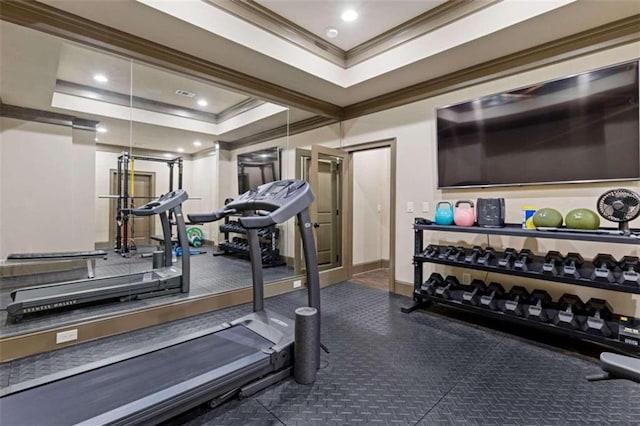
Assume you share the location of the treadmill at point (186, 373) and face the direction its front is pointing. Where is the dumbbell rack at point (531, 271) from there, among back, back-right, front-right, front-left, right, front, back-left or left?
front-right

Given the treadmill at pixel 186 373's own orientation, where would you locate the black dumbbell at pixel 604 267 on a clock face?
The black dumbbell is roughly at 2 o'clock from the treadmill.

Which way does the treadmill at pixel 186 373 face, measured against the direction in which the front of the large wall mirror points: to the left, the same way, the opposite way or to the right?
to the left

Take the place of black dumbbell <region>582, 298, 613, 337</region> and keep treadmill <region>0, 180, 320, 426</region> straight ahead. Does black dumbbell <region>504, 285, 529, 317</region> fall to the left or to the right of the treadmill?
right

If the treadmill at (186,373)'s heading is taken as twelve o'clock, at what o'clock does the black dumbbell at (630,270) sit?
The black dumbbell is roughly at 2 o'clock from the treadmill.

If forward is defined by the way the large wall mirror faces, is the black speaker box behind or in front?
in front

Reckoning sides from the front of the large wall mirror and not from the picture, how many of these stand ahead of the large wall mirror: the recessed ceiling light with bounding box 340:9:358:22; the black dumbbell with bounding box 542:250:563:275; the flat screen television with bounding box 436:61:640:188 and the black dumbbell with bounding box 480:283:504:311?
4

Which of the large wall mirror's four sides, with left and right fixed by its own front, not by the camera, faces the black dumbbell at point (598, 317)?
front

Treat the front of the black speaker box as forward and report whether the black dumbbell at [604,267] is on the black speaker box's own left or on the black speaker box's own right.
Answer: on the black speaker box's own left

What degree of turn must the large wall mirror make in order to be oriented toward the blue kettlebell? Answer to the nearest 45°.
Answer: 0° — it already faces it

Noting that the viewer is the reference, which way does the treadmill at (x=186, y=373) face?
facing away from the viewer and to the right of the viewer
